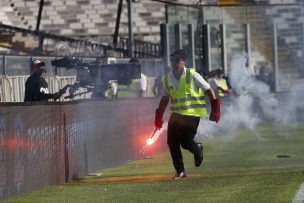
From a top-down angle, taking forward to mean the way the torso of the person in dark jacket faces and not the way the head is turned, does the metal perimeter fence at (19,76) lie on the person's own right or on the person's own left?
on the person's own left

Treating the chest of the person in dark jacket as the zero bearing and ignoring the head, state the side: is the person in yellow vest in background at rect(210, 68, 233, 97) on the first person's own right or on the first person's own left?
on the first person's own left

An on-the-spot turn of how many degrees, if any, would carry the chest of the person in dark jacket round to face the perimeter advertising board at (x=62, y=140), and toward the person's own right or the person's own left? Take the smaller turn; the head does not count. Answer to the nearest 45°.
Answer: approximately 90° to the person's own right

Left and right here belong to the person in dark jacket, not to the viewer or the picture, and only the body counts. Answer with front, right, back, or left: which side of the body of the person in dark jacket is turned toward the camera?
right

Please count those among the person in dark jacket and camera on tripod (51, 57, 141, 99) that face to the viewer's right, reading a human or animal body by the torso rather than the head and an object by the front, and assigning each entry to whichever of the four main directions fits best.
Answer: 2

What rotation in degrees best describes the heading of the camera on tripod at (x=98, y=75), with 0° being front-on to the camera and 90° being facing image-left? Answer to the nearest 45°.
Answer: approximately 270°

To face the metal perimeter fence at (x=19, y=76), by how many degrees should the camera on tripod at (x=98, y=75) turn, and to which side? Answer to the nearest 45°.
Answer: approximately 180°
